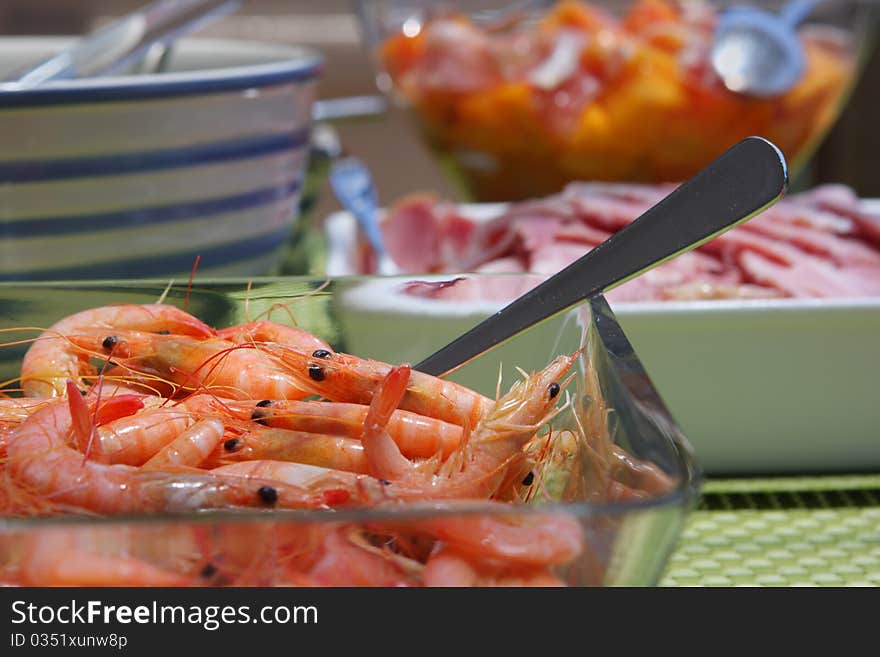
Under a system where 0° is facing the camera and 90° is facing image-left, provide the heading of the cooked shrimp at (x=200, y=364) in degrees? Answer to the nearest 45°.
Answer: approximately 90°

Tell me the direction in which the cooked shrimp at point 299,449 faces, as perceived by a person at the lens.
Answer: facing to the left of the viewer

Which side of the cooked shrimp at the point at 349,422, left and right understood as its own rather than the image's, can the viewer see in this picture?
left

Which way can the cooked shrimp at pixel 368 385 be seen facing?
to the viewer's left

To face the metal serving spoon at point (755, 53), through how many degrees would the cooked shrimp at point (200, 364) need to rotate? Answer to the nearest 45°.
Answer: approximately 135° to its right
